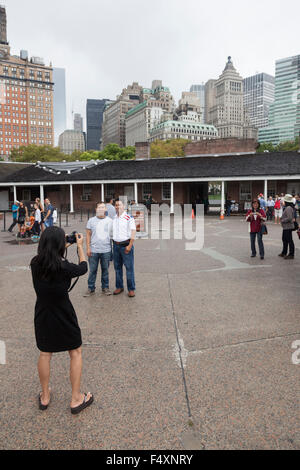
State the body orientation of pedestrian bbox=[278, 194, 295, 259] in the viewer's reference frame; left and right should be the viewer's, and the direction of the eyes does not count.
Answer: facing to the left of the viewer

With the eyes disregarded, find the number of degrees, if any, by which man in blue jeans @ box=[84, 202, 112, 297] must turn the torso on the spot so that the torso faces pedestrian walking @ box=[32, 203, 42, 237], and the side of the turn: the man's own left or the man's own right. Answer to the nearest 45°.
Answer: approximately 180°

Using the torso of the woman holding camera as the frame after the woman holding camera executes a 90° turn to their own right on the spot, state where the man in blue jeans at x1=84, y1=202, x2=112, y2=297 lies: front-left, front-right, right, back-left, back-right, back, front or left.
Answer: back-left

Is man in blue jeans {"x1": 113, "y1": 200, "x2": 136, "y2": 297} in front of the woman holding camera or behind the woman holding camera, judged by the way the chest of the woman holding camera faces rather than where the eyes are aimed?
in front

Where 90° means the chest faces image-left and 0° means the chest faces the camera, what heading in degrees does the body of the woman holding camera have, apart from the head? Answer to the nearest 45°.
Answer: approximately 225°
